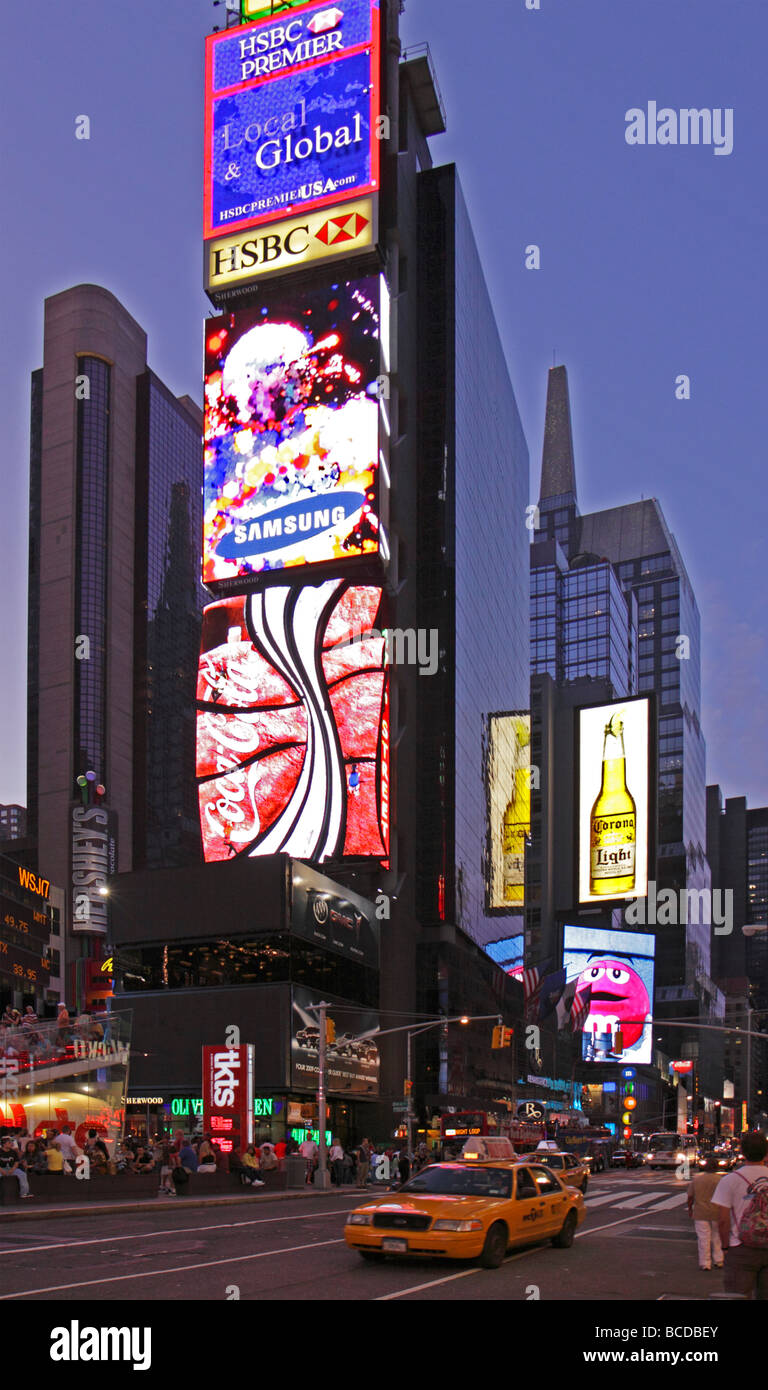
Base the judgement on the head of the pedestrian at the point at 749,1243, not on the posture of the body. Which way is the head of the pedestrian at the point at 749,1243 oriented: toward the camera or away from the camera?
away from the camera

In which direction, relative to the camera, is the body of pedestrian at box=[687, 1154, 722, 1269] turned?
away from the camera

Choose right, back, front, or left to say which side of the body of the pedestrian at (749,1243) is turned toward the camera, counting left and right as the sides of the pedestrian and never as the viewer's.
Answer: back

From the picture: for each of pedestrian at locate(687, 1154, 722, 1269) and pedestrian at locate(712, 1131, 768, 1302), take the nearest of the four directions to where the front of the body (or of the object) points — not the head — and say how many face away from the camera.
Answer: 2

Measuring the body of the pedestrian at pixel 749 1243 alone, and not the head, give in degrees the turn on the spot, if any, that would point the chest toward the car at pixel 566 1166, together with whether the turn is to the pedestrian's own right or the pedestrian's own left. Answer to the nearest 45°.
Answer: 0° — they already face it

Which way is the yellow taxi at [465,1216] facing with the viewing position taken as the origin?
facing the viewer and to the left of the viewer

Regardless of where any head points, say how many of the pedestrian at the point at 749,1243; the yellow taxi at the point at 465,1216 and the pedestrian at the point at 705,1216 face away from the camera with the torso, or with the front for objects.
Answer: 2

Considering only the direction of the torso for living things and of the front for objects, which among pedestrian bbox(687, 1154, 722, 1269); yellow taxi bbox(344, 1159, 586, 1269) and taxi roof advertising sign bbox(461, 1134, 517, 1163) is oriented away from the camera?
the pedestrian

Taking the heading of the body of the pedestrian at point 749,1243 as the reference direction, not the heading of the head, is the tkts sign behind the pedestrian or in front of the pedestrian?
in front

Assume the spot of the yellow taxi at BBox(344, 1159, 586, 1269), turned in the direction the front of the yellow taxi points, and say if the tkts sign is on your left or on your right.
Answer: on your right

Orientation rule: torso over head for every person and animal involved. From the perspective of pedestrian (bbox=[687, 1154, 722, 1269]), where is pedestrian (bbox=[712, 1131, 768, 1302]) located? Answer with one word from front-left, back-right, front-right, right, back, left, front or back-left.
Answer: back
